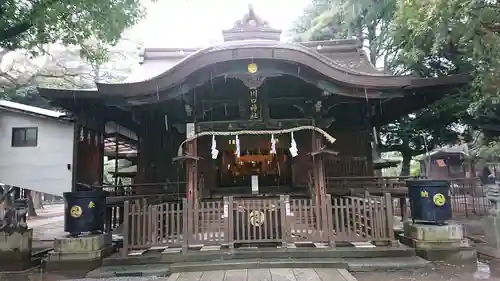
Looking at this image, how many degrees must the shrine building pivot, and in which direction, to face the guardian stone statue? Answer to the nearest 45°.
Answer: approximately 90° to its right

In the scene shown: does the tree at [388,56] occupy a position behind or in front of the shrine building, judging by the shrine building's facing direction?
behind

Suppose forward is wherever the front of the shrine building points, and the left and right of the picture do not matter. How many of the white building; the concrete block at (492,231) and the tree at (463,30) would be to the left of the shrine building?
2

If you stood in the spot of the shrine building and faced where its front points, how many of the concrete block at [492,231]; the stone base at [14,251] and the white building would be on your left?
1

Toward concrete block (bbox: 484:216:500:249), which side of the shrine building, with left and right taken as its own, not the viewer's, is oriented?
left

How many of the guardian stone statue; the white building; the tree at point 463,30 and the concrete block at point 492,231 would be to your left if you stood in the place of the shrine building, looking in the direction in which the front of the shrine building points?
2

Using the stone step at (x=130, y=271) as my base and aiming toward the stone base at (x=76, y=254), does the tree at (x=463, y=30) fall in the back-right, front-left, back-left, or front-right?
back-right

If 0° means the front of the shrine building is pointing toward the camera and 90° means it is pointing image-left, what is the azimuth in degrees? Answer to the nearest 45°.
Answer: approximately 0°

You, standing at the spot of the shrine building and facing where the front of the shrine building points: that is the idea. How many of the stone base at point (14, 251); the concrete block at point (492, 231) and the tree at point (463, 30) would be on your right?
1

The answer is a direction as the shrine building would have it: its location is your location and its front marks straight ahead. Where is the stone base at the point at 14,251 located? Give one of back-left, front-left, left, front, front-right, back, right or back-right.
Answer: right

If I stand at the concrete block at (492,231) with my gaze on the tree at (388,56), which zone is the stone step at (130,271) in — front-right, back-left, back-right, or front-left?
back-left

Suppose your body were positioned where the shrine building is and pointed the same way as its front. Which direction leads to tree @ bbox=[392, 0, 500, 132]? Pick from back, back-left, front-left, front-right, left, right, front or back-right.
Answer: left
